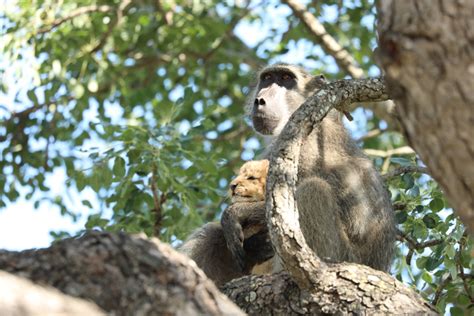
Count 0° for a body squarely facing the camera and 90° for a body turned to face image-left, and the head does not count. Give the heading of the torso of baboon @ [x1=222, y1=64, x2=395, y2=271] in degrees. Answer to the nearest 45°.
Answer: approximately 45°

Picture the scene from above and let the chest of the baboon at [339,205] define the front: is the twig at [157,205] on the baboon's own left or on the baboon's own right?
on the baboon's own right

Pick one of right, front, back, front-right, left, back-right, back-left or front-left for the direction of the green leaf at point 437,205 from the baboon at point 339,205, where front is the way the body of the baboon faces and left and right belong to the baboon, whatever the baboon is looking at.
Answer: left

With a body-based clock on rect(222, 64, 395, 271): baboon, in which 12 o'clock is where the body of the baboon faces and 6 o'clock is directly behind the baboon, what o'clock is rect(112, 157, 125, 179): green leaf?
The green leaf is roughly at 2 o'clock from the baboon.
